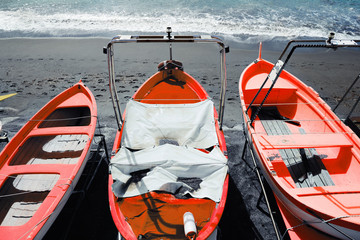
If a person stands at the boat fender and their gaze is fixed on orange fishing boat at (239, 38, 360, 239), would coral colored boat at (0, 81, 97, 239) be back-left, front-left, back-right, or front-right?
back-left

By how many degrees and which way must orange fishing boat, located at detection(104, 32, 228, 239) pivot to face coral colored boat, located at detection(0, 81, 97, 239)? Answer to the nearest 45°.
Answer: approximately 90° to its left

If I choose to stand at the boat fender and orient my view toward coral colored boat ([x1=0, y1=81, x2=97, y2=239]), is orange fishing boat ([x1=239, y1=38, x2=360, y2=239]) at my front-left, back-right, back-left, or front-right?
back-right

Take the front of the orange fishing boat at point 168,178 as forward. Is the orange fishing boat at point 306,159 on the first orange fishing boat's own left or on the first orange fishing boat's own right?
on the first orange fishing boat's own right

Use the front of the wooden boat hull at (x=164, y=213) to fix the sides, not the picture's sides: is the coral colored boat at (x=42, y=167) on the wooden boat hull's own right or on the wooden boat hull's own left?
on the wooden boat hull's own left

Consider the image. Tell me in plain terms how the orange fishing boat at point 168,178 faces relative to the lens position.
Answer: facing away from the viewer

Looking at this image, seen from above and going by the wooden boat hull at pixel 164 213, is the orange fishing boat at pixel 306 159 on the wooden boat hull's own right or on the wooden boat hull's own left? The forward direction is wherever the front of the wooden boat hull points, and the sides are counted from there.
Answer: on the wooden boat hull's own right
